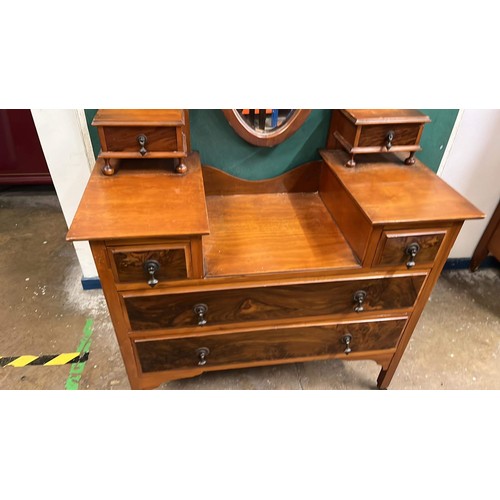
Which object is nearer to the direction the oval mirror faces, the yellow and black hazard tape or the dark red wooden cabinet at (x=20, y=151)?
the yellow and black hazard tape

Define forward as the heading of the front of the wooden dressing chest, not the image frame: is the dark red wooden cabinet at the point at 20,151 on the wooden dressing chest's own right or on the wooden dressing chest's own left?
on the wooden dressing chest's own right

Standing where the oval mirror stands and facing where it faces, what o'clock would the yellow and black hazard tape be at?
The yellow and black hazard tape is roughly at 2 o'clock from the oval mirror.

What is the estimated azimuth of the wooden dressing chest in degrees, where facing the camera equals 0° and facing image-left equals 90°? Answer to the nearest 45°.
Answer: approximately 0°

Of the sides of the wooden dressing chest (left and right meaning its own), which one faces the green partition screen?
back

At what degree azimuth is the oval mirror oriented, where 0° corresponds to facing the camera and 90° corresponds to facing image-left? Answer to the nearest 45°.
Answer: approximately 0°

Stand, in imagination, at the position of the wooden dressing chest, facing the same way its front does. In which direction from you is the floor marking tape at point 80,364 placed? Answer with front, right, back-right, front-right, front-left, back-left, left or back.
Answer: right

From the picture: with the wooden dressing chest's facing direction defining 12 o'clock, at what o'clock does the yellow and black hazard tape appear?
The yellow and black hazard tape is roughly at 3 o'clock from the wooden dressing chest.
